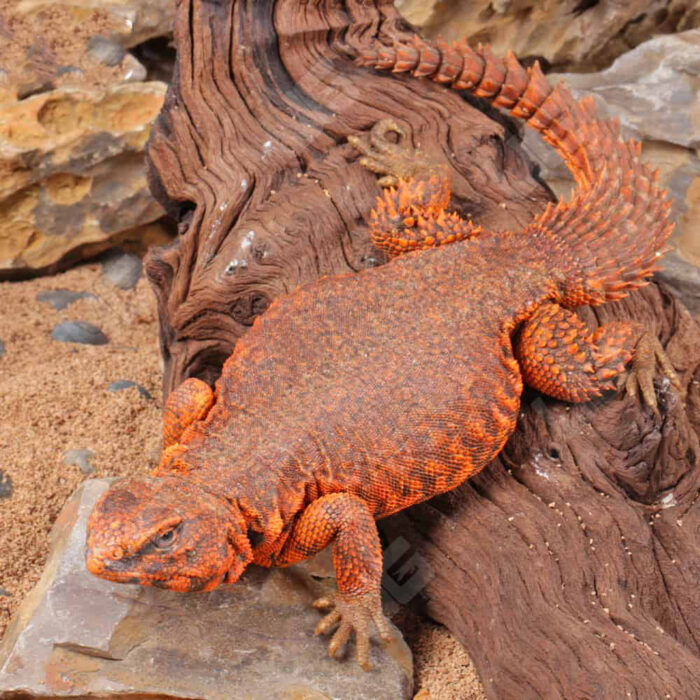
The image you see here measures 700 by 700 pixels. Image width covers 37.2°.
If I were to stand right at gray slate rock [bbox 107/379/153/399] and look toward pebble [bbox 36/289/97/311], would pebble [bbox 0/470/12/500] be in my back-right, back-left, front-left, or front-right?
back-left

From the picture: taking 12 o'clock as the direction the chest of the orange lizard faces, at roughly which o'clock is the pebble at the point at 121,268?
The pebble is roughly at 3 o'clock from the orange lizard.

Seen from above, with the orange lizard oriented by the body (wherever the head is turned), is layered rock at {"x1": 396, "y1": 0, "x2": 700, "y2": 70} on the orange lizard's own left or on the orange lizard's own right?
on the orange lizard's own right

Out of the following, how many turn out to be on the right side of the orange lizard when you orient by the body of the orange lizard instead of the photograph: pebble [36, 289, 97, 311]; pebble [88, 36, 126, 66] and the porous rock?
3

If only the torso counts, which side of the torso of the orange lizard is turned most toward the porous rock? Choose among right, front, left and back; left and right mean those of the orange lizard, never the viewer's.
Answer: right

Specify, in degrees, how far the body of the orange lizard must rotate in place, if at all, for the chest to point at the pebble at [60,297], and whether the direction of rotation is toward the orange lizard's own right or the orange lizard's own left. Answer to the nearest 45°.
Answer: approximately 90° to the orange lizard's own right

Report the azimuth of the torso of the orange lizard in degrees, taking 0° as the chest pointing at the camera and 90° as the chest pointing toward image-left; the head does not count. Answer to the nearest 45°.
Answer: approximately 45°

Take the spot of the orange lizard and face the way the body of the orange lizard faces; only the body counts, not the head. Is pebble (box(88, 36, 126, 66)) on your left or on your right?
on your right
